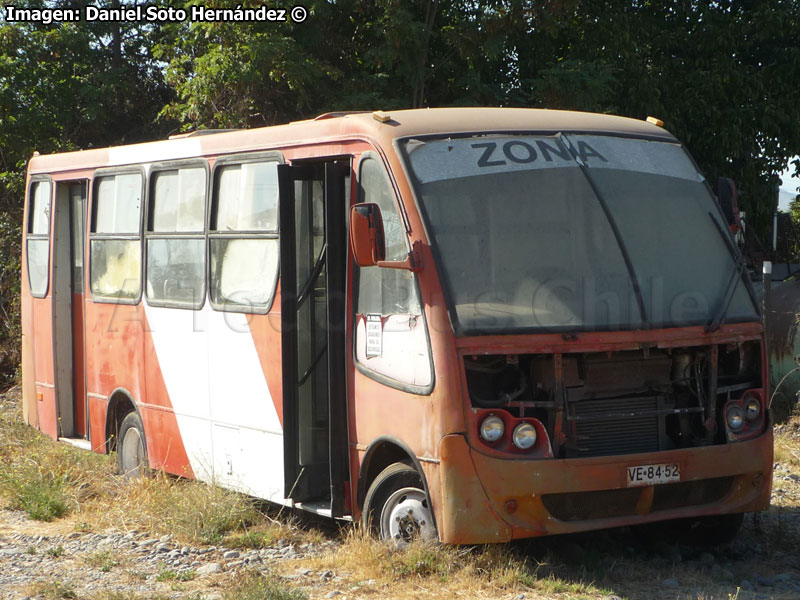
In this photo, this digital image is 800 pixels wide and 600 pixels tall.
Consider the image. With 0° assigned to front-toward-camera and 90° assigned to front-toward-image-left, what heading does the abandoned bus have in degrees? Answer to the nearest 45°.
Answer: approximately 315°
